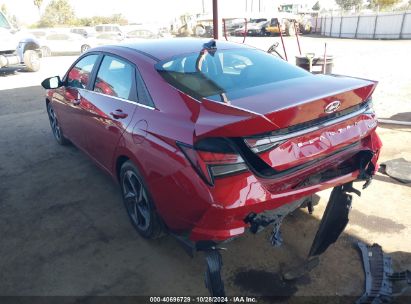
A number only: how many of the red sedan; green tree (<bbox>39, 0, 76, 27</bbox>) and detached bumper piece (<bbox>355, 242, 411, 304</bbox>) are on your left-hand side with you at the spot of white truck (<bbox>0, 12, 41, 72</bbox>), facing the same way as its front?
1

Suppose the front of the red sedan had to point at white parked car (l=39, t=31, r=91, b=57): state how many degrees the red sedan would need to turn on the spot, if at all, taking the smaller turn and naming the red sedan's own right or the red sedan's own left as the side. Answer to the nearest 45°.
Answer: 0° — it already faces it

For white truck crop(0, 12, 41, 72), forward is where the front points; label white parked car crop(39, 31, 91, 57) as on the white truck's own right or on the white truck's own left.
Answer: on the white truck's own left

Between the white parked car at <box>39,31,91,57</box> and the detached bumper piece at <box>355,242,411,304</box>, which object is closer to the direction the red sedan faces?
the white parked car

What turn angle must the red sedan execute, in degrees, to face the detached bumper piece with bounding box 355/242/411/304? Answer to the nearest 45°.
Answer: approximately 135° to its right

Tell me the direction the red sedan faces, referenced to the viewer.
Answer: facing away from the viewer and to the left of the viewer

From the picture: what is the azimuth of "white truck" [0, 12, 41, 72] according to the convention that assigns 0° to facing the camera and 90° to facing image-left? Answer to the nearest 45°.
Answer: approximately 270°

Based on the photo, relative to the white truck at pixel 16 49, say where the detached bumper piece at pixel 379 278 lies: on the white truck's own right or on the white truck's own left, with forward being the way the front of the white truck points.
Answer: on the white truck's own right

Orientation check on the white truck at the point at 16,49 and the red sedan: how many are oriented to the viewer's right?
1

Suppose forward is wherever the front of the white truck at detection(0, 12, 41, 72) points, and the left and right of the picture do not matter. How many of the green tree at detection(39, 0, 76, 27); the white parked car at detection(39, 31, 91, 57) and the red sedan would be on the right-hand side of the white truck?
1

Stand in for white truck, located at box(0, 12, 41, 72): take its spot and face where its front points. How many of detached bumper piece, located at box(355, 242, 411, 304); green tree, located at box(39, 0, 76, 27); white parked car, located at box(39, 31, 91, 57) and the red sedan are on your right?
2
